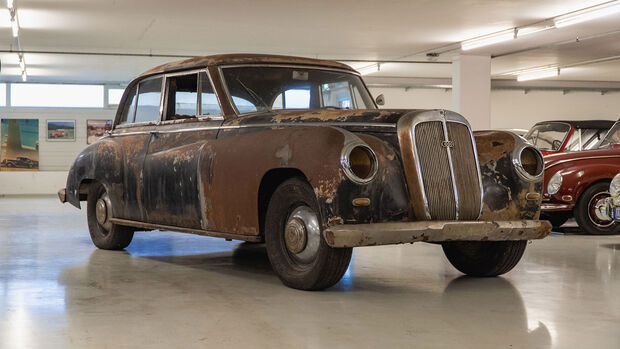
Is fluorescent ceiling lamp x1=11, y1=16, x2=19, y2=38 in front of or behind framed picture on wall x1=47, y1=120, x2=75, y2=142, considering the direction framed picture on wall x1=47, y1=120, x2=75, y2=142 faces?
in front

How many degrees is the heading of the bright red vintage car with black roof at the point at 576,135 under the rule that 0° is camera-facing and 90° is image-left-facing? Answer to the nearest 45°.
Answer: approximately 45°

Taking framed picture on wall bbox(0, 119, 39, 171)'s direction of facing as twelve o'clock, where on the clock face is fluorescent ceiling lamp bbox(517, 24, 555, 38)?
The fluorescent ceiling lamp is roughly at 11 o'clock from the framed picture on wall.

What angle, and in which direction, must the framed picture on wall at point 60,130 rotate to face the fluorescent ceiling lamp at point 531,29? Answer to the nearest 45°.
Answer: approximately 45° to its left

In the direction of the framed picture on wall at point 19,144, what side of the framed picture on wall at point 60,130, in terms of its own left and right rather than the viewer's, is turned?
right

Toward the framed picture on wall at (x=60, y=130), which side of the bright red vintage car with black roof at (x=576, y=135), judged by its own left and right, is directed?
right

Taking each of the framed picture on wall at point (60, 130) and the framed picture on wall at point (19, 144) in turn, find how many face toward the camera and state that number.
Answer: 2

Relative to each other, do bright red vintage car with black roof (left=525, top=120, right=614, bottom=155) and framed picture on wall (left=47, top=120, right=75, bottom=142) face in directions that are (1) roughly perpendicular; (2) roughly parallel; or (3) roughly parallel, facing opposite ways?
roughly perpendicular

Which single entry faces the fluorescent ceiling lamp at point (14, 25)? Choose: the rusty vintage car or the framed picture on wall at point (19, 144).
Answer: the framed picture on wall
